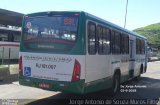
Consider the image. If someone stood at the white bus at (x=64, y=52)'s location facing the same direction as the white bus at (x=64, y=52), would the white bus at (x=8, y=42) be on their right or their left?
on their left

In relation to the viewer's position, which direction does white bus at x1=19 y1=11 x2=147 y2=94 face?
facing away from the viewer and to the right of the viewer
